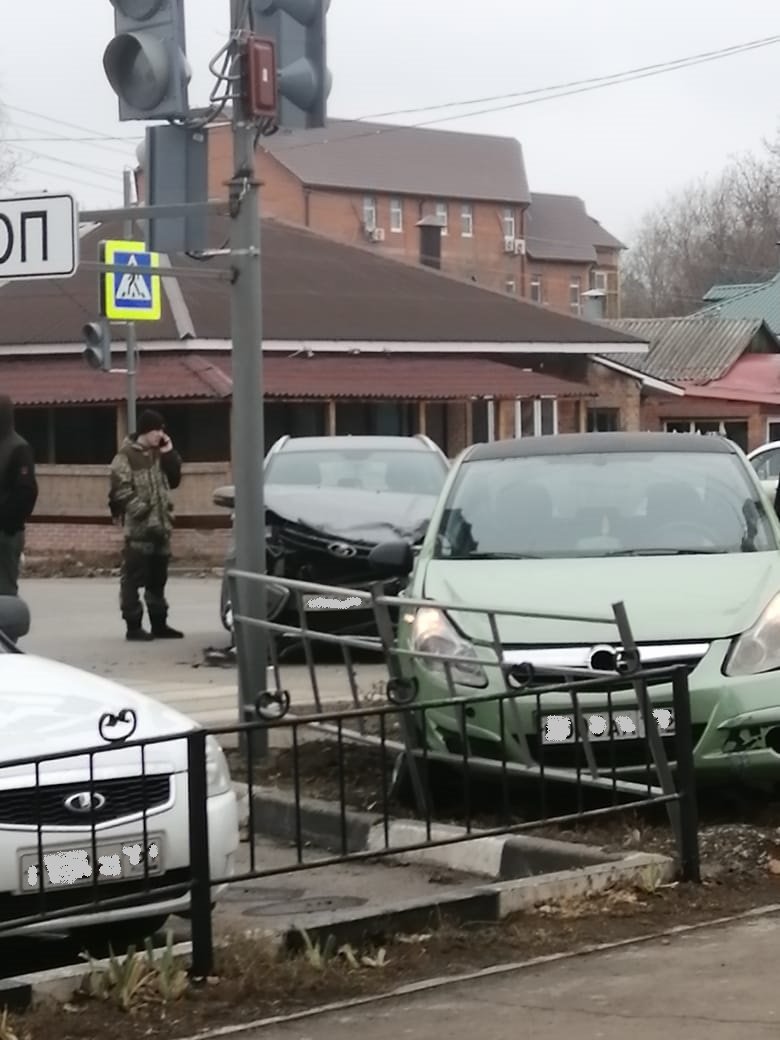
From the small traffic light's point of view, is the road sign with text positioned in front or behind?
in front

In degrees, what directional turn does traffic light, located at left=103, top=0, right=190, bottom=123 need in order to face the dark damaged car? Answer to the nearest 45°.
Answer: approximately 135° to its right

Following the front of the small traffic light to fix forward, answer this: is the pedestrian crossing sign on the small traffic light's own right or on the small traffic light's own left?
on the small traffic light's own left

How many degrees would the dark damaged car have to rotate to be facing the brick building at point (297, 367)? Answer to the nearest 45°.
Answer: approximately 180°

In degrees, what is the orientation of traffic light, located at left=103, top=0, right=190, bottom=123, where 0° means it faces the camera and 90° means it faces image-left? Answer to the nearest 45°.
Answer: approximately 45°

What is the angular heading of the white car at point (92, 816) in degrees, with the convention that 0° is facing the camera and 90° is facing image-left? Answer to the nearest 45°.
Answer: approximately 315°

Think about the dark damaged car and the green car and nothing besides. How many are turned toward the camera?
2
